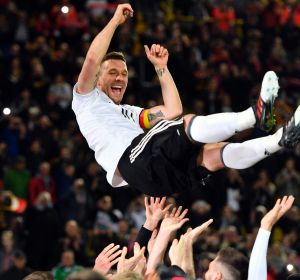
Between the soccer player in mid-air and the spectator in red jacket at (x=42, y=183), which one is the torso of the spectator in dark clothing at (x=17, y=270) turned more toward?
the soccer player in mid-air

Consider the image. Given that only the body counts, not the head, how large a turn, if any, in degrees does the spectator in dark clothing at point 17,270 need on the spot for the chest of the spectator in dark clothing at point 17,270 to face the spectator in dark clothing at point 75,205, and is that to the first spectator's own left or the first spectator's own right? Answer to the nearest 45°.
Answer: approximately 135° to the first spectator's own left

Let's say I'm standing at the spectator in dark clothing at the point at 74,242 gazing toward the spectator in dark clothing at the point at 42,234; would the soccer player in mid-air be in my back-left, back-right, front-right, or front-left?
back-left

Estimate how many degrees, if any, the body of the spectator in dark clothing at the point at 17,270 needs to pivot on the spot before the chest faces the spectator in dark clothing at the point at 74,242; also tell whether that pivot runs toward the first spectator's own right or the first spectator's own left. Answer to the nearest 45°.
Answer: approximately 135° to the first spectator's own left

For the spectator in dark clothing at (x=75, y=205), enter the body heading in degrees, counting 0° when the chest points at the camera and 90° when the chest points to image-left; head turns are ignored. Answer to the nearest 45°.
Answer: approximately 0°

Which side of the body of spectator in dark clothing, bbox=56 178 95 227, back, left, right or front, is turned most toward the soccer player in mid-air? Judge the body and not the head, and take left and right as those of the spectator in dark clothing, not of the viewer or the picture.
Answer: front

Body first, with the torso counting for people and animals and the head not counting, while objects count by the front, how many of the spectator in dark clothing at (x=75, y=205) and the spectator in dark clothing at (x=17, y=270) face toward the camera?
2

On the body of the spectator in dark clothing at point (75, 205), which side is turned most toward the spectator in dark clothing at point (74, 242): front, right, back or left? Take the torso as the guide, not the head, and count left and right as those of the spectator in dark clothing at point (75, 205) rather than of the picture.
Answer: front
